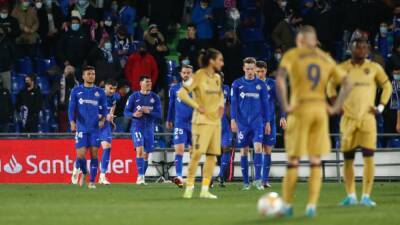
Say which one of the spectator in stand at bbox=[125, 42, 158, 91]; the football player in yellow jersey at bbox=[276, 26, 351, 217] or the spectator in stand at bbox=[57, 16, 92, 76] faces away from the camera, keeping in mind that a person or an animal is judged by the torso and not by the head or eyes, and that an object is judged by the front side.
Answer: the football player in yellow jersey

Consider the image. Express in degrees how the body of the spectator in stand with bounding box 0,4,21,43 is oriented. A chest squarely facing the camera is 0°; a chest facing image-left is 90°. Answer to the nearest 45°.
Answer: approximately 0°

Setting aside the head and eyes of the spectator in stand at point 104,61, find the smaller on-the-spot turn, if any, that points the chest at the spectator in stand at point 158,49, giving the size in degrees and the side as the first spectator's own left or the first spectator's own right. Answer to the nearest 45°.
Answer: approximately 90° to the first spectator's own left

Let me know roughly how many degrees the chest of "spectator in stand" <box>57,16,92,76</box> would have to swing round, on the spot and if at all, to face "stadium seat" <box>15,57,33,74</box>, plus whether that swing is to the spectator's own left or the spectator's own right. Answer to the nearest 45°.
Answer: approximately 135° to the spectator's own right

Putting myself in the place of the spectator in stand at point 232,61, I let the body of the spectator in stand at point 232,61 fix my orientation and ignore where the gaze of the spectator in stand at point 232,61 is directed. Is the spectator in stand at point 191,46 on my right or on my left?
on my right
